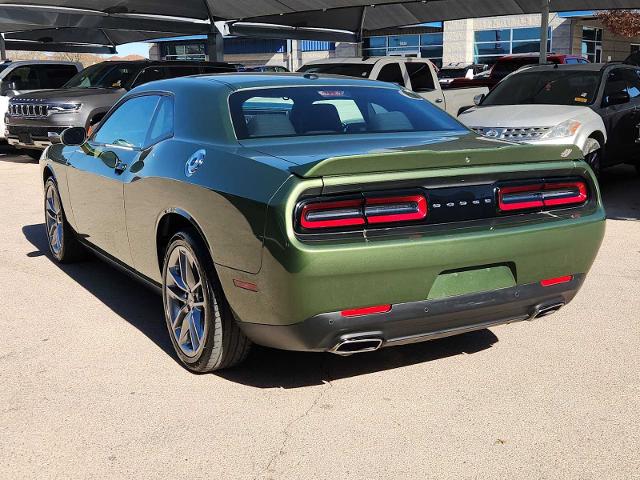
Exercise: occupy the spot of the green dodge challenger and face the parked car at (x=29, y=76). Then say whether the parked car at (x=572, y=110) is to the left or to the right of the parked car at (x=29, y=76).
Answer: right

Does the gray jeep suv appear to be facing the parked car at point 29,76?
no

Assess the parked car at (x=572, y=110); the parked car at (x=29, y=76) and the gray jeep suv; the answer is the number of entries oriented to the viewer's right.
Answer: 0

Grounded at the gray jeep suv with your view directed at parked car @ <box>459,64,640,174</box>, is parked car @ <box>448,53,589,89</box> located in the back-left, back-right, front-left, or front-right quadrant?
front-left

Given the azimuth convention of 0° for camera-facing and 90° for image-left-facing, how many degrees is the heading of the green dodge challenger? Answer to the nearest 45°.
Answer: approximately 135°

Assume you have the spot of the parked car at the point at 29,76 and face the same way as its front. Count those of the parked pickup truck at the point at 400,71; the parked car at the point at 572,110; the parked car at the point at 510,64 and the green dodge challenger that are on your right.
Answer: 0

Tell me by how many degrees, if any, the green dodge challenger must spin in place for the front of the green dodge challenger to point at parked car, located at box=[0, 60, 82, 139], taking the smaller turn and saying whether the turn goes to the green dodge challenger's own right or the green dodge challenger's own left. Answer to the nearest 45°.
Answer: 0° — it already faces it

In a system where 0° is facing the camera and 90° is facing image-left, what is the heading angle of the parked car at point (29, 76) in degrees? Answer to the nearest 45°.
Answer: approximately 45°

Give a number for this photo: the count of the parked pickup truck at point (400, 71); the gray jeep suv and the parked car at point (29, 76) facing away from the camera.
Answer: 0

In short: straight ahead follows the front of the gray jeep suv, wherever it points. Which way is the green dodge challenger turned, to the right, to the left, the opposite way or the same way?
to the right

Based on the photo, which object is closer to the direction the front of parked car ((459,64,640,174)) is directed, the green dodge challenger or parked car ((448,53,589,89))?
the green dodge challenger

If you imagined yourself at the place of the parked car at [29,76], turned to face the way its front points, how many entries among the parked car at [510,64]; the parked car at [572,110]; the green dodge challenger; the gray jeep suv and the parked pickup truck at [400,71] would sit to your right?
0

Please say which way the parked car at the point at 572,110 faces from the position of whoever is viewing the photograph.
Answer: facing the viewer and to the left of the viewer

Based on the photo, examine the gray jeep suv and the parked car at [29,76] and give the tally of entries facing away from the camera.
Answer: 0
